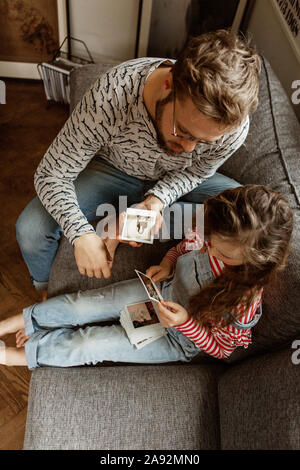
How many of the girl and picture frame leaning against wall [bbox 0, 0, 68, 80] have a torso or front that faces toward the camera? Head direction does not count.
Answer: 1

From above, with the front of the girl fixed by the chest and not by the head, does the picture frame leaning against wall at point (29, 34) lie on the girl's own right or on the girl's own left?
on the girl's own right

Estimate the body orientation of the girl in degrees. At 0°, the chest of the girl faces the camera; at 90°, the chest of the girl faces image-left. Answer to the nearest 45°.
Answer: approximately 90°

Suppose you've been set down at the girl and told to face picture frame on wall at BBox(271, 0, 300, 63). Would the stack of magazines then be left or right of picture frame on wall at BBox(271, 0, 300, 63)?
left
